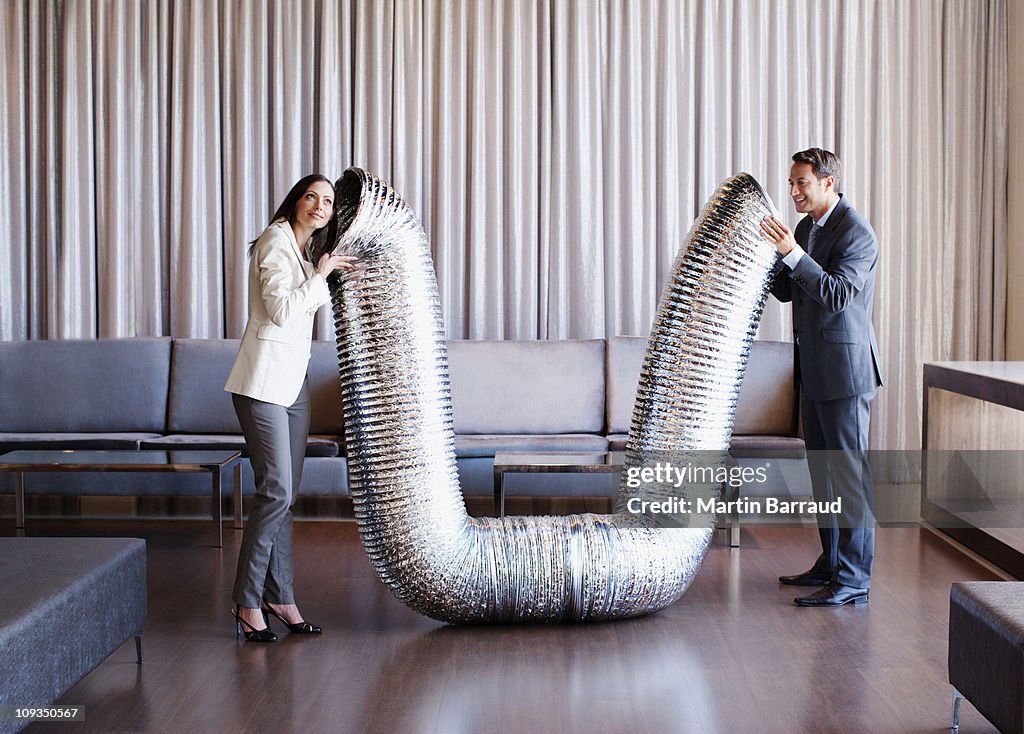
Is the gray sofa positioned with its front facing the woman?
yes

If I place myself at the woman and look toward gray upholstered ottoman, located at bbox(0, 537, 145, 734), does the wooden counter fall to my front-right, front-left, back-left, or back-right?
back-left

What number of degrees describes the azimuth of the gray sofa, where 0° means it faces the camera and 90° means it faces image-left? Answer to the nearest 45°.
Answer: approximately 0°

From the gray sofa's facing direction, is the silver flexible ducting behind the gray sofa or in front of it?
in front

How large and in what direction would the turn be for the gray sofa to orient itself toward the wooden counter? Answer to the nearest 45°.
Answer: approximately 45° to its left

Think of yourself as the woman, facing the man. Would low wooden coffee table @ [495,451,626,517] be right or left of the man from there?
left

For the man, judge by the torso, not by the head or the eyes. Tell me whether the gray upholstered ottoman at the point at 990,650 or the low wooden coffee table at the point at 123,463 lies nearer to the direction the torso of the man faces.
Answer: the low wooden coffee table

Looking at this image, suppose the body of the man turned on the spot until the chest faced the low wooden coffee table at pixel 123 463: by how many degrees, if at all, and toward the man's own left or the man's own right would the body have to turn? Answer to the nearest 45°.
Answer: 0° — they already face it

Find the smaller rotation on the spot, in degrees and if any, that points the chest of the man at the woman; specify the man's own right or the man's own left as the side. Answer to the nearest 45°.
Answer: approximately 45° to the man's own left

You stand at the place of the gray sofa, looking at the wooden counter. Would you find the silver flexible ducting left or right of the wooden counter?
right

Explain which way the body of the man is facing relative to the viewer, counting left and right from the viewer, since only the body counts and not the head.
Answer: facing to the left of the viewer

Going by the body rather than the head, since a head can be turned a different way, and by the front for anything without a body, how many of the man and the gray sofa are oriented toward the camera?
1

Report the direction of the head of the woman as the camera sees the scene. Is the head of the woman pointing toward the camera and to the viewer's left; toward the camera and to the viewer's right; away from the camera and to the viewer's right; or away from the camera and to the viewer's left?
toward the camera and to the viewer's right
